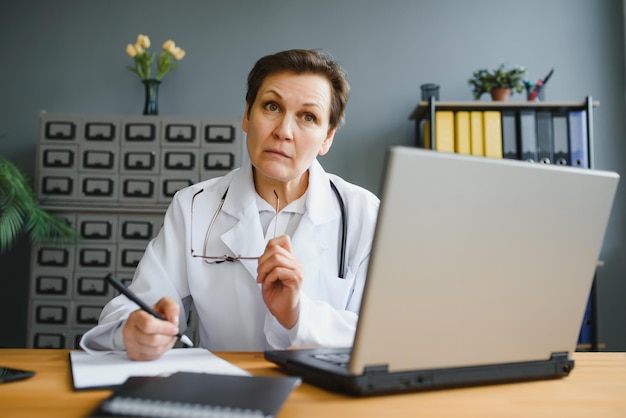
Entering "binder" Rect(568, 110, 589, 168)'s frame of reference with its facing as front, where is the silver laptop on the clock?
The silver laptop is roughly at 12 o'clock from the binder.

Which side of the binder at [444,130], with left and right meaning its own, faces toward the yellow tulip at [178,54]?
right

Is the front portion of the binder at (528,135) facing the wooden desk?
yes

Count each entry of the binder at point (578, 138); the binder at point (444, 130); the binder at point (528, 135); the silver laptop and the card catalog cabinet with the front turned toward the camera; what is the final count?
4

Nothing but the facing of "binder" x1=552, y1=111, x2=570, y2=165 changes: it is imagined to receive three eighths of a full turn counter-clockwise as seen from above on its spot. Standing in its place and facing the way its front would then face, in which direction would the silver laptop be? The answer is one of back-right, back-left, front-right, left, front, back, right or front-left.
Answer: back-right

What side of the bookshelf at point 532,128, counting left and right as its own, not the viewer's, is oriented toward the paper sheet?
front

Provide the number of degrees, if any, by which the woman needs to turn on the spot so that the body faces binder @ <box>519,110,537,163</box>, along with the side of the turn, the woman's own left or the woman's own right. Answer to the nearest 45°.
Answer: approximately 135° to the woman's own left
